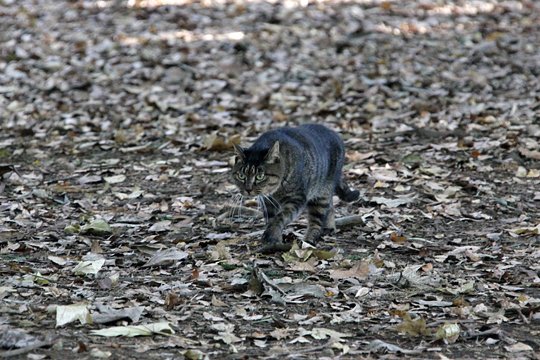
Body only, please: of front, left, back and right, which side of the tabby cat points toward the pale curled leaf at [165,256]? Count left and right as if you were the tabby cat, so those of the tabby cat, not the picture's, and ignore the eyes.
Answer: front

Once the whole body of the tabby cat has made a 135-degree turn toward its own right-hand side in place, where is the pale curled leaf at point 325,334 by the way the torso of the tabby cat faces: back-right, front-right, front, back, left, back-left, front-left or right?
back

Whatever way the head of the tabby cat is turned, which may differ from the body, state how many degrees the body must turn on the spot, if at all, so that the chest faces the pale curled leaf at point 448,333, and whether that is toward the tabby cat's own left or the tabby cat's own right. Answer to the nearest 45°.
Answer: approximately 90° to the tabby cat's own left

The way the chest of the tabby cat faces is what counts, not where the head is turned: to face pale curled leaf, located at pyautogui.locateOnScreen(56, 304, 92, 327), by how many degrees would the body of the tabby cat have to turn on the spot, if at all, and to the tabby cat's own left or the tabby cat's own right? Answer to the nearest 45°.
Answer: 0° — it already faces it

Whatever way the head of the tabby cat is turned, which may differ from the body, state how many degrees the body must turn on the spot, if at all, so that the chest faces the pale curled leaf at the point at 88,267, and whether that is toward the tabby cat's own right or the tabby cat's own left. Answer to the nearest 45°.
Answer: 0° — it already faces it

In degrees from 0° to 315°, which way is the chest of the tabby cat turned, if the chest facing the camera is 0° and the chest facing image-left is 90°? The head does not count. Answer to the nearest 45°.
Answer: approximately 45°

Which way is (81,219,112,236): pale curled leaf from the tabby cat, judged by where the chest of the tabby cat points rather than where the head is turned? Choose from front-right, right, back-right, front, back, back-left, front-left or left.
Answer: front-right
